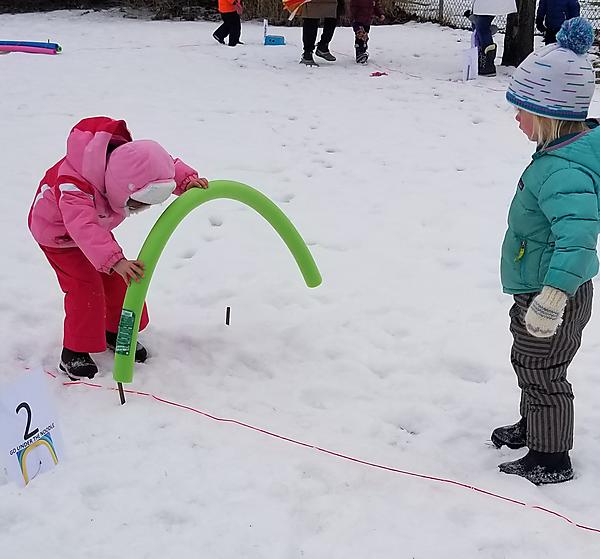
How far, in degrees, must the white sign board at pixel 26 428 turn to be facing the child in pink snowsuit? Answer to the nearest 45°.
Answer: approximately 135° to its left

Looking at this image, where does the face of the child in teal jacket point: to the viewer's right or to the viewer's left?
to the viewer's left

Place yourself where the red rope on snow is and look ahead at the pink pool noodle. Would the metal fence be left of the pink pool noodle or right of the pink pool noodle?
right

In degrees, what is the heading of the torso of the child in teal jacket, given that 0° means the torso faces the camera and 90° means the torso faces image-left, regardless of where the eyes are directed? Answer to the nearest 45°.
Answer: approximately 90°

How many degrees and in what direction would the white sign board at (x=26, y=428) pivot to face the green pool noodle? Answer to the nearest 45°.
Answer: approximately 135° to its left

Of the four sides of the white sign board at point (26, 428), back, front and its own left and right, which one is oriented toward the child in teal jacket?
left

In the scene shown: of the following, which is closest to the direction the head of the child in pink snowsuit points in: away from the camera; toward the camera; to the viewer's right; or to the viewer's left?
to the viewer's right
